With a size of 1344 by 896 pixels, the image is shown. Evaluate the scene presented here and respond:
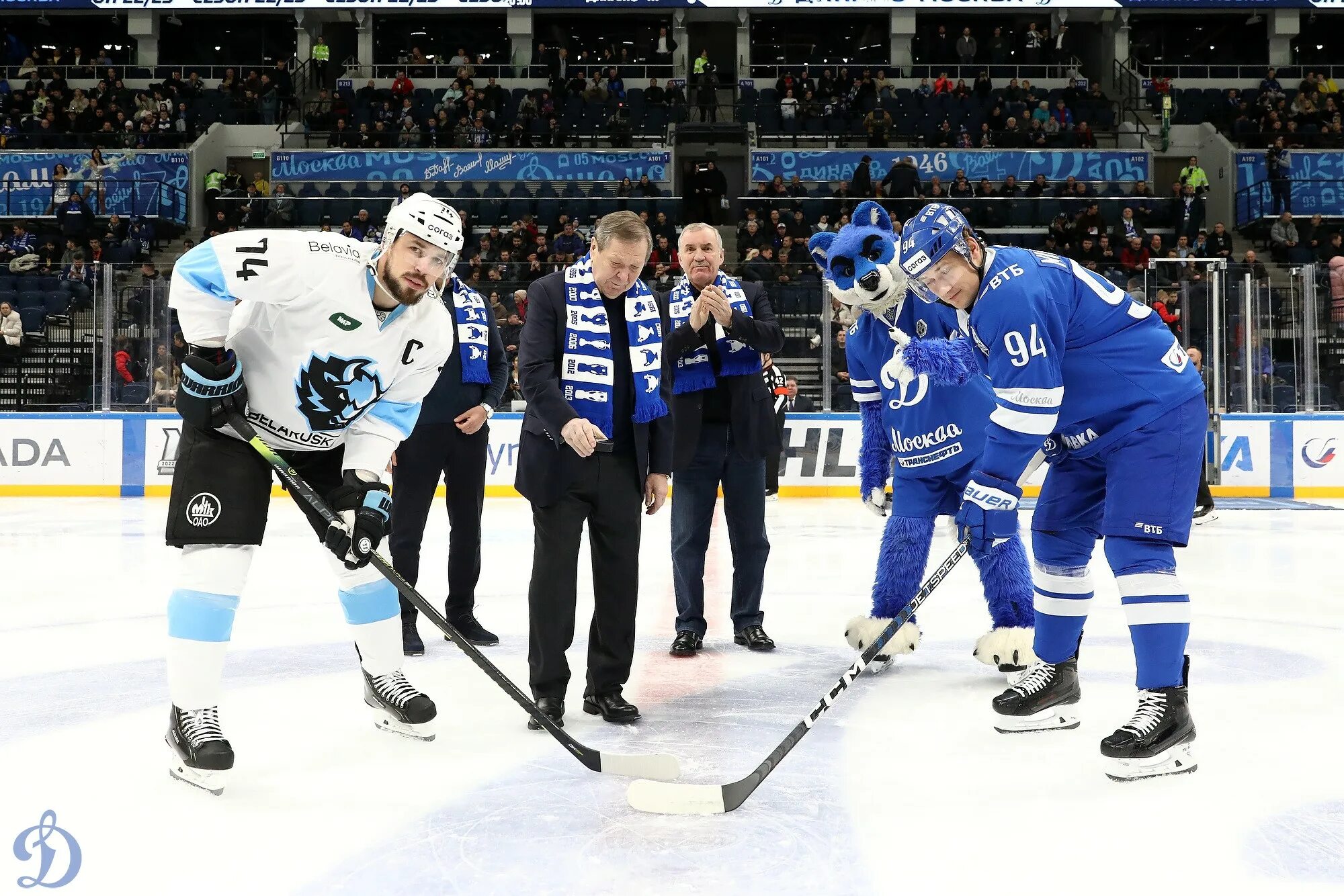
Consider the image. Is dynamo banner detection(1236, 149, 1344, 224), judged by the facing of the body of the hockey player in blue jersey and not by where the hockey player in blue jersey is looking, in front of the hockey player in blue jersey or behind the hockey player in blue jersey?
behind

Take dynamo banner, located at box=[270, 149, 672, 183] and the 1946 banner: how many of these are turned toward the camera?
2

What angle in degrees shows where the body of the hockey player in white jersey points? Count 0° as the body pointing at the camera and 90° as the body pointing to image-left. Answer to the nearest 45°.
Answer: approximately 315°

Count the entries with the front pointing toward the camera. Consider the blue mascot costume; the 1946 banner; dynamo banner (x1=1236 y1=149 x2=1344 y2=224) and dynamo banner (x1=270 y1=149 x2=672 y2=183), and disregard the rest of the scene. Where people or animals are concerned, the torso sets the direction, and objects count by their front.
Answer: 4

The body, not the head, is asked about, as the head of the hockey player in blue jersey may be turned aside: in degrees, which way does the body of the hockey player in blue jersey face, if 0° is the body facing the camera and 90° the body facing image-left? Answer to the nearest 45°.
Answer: approximately 45°

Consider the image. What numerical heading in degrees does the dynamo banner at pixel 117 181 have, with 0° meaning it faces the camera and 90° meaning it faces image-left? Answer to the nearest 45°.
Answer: approximately 0°

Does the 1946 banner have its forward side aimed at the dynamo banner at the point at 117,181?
no

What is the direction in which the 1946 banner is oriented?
toward the camera

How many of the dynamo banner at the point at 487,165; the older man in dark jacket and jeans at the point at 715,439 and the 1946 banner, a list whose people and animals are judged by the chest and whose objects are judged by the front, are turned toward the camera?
3

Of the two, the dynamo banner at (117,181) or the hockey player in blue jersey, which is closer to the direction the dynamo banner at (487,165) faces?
the hockey player in blue jersey

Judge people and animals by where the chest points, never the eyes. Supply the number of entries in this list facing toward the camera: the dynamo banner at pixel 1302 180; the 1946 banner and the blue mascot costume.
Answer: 3

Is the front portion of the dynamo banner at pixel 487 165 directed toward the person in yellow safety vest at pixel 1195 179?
no

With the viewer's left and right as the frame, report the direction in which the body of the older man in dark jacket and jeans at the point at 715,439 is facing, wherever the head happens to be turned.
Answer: facing the viewer

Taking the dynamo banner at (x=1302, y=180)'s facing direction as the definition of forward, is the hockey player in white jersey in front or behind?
in front

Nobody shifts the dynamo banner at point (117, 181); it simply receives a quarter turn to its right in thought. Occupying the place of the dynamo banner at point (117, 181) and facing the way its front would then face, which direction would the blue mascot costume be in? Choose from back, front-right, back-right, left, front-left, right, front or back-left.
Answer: left

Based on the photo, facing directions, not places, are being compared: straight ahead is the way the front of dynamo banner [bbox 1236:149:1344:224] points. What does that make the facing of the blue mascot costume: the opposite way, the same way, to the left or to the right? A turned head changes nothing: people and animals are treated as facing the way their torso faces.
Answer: the same way

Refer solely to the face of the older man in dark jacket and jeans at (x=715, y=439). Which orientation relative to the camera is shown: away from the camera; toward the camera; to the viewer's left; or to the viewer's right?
toward the camera

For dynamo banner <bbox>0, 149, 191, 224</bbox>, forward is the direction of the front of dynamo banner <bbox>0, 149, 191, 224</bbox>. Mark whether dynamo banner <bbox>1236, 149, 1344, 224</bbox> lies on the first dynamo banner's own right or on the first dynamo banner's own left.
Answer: on the first dynamo banner's own left
